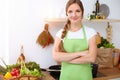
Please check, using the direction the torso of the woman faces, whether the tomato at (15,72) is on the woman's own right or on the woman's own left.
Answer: on the woman's own right

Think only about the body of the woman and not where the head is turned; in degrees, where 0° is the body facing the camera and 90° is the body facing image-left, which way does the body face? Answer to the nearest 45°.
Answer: approximately 0°

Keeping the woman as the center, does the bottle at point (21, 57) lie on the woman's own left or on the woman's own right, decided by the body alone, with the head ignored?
on the woman's own right
